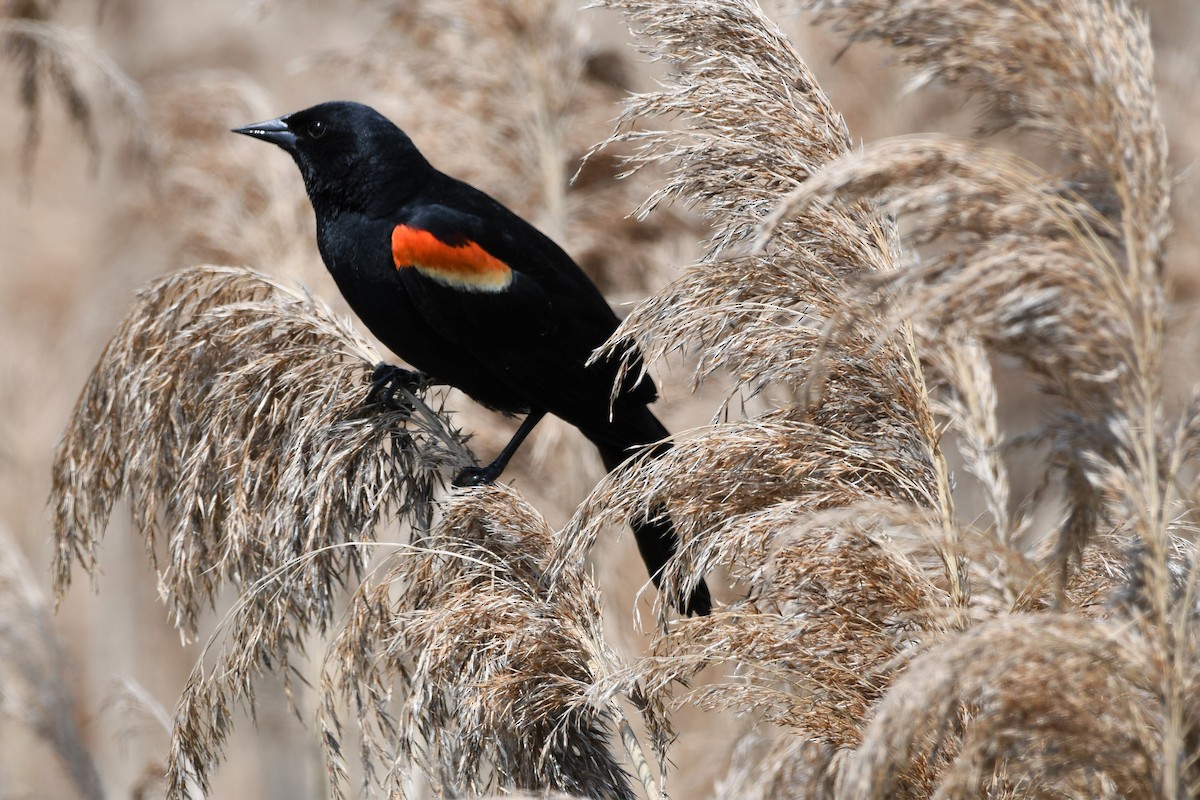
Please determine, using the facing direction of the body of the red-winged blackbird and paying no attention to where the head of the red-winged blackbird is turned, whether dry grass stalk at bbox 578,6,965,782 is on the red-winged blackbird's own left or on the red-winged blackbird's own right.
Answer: on the red-winged blackbird's own left

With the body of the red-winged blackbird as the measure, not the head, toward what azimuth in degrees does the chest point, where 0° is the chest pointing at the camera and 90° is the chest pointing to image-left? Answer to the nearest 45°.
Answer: approximately 90°

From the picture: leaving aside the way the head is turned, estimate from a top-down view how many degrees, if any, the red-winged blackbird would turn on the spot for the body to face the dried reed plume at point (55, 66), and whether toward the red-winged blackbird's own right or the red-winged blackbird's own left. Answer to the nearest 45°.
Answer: approximately 45° to the red-winged blackbird's own right
